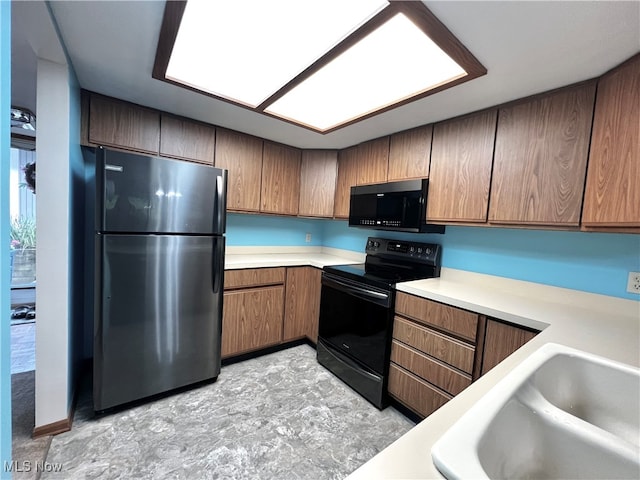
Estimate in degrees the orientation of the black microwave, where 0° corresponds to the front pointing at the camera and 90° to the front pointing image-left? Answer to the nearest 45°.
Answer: approximately 45°

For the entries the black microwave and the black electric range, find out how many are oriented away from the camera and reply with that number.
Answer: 0

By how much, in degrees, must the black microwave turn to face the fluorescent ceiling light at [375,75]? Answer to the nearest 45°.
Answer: approximately 45° to its left

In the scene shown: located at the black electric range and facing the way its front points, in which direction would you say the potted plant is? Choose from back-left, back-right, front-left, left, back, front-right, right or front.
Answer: front-right

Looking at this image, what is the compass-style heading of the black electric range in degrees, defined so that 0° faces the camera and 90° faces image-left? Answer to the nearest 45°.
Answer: approximately 45°
